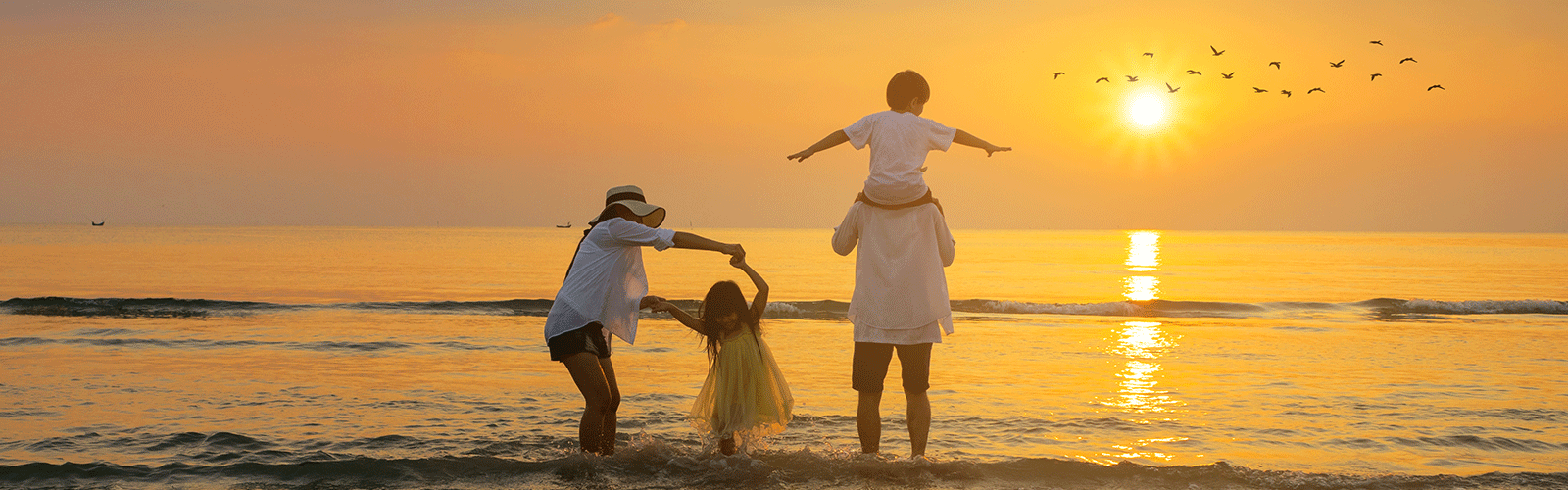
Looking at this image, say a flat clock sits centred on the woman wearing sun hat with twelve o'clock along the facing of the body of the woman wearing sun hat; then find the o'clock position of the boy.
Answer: The boy is roughly at 1 o'clock from the woman wearing sun hat.

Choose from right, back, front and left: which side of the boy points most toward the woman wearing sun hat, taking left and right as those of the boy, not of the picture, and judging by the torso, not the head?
left

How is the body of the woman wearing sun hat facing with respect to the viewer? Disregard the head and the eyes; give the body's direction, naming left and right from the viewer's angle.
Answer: facing to the right of the viewer

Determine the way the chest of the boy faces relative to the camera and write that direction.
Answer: away from the camera

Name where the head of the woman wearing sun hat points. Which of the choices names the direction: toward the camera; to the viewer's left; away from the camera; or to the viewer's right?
to the viewer's right
